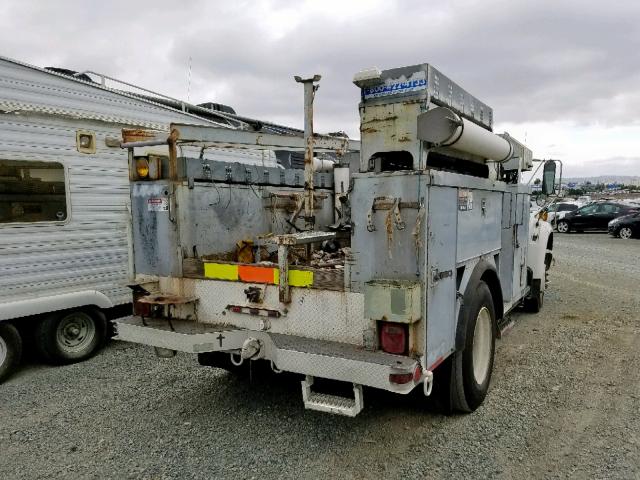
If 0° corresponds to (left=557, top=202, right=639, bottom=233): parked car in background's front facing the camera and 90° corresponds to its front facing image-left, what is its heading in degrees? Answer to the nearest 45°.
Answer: approximately 90°

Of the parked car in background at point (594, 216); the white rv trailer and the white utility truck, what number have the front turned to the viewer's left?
1

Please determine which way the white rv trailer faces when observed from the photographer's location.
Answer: facing away from the viewer and to the right of the viewer

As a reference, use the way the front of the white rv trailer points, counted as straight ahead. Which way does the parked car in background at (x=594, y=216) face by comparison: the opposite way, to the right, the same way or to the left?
to the left

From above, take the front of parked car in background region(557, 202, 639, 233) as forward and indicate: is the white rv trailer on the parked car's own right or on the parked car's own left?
on the parked car's own left

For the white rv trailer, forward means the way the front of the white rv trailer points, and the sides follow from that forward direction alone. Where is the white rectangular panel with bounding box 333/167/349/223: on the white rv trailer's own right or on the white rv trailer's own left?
on the white rv trailer's own right

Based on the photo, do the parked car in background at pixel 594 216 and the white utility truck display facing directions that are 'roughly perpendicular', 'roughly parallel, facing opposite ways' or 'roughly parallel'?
roughly perpendicular

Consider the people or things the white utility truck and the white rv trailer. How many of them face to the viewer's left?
0

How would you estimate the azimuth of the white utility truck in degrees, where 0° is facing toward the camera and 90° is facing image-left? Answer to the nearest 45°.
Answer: approximately 225°

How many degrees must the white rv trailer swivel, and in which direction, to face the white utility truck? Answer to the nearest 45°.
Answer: approximately 90° to its right
